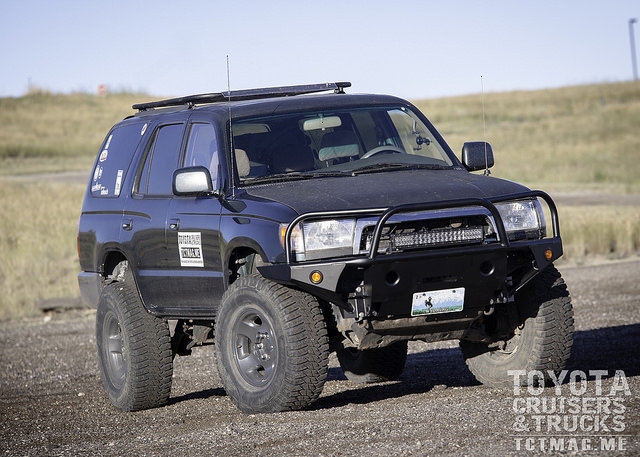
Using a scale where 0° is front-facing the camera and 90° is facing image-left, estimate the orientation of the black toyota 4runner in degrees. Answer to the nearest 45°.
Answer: approximately 315°
